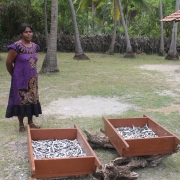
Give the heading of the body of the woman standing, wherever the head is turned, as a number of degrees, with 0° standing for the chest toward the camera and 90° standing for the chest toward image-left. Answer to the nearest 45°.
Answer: approximately 315°

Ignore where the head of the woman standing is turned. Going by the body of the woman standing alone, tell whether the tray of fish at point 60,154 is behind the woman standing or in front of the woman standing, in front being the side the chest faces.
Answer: in front

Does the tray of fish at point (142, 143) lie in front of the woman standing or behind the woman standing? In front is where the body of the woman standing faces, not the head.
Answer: in front

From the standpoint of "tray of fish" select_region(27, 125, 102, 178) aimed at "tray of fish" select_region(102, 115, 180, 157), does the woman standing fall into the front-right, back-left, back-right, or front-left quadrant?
back-left
